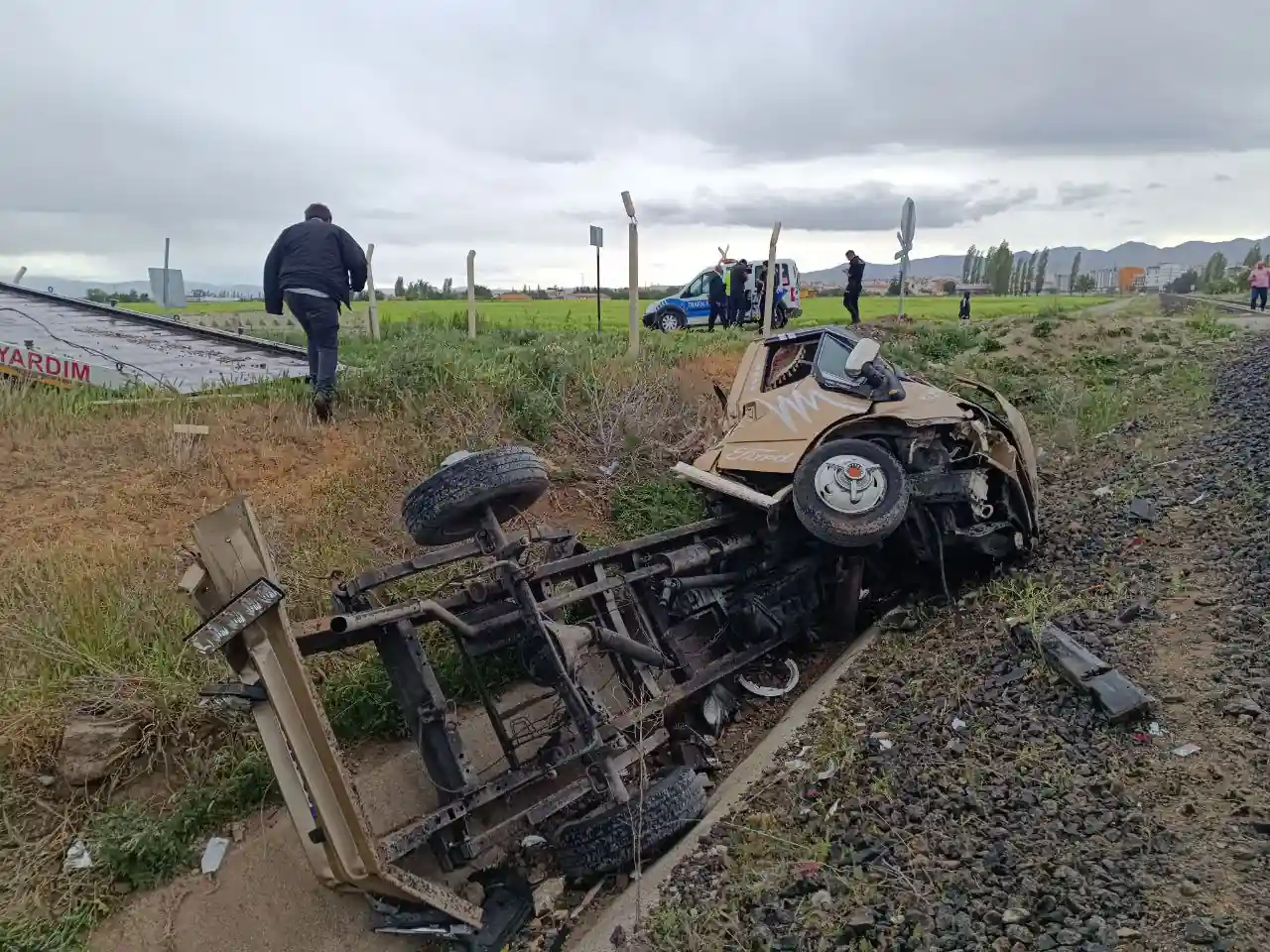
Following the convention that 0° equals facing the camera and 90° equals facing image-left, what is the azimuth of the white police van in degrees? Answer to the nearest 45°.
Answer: approximately 90°

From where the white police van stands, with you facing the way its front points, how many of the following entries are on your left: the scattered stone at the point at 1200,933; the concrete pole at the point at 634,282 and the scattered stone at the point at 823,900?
3

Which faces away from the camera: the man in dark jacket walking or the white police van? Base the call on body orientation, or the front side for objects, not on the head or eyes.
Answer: the man in dark jacket walking

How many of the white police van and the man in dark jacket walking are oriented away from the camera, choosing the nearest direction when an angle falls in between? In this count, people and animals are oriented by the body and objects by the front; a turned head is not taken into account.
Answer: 1

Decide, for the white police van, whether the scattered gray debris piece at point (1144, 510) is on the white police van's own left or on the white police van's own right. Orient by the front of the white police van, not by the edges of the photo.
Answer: on the white police van's own left

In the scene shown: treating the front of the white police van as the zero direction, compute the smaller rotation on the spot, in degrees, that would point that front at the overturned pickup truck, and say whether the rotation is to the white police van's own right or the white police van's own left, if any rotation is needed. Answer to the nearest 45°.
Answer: approximately 90° to the white police van's own left

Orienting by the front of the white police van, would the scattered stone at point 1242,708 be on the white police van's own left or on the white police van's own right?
on the white police van's own left

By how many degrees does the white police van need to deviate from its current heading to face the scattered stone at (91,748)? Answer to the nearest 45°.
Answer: approximately 90° to its left

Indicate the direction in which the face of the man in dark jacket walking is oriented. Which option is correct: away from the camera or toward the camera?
away from the camera

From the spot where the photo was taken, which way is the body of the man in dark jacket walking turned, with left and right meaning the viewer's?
facing away from the viewer

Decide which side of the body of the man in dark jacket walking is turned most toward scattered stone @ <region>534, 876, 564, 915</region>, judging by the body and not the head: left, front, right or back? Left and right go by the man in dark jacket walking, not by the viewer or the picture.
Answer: back

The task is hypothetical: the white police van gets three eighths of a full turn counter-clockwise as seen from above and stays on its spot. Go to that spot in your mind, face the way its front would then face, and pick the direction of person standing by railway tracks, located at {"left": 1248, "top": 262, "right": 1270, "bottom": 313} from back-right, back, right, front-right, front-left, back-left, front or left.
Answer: front-left

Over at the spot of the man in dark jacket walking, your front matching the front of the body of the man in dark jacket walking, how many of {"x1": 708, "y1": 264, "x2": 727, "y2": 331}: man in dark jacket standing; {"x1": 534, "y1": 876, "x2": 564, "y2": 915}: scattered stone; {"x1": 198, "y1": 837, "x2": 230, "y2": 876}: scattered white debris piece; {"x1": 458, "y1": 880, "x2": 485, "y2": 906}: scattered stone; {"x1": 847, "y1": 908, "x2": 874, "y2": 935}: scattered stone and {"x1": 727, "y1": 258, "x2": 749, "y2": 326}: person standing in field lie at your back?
4

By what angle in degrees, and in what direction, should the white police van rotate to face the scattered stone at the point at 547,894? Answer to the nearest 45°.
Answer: approximately 90° to its left

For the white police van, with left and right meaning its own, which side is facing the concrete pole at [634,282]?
left

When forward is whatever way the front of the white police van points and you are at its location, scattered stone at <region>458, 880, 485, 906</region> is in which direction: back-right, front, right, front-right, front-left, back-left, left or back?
left

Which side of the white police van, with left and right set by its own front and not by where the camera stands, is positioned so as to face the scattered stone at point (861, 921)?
left
